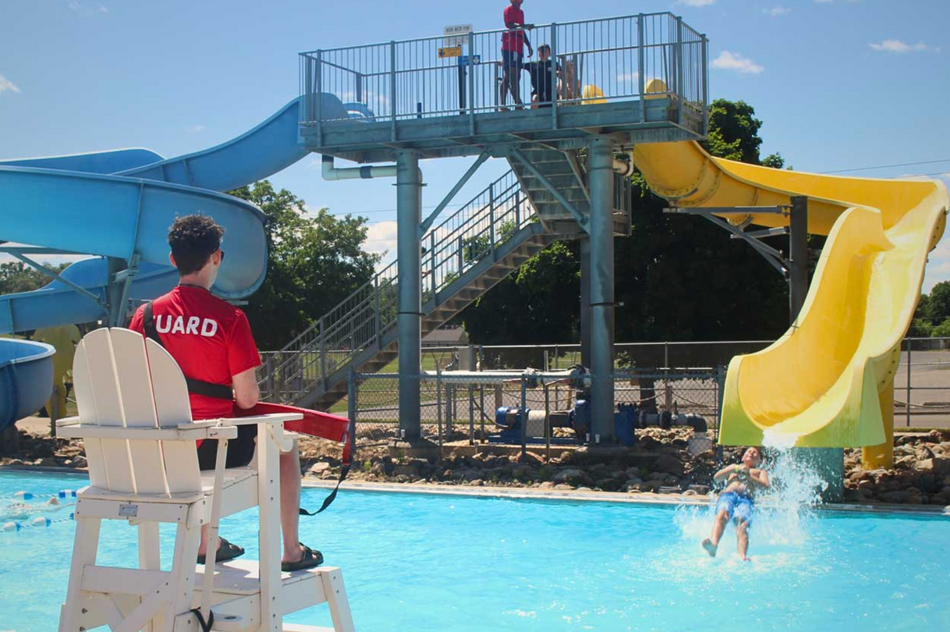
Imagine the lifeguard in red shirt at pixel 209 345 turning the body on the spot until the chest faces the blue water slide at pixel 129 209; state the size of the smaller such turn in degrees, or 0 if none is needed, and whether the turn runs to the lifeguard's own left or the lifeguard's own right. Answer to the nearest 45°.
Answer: approximately 45° to the lifeguard's own left

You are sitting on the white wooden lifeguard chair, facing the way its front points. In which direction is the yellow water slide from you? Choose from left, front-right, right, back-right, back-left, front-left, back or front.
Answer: front

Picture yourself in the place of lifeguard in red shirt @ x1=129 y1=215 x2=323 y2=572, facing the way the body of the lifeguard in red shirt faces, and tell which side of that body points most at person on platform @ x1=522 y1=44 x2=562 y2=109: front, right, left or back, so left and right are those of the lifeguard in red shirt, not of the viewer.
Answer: front

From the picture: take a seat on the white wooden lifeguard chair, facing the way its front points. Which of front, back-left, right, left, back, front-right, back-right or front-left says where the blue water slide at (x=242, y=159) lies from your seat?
front-left

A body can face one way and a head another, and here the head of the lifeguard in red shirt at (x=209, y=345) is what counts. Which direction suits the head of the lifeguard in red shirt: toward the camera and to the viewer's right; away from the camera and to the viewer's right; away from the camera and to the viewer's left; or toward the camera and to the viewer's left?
away from the camera and to the viewer's right

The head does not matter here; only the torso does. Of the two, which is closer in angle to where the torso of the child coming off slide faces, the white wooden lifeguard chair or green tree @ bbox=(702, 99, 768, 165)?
the white wooden lifeguard chair

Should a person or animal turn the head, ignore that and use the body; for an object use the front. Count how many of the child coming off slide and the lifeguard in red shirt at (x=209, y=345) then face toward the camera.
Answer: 1

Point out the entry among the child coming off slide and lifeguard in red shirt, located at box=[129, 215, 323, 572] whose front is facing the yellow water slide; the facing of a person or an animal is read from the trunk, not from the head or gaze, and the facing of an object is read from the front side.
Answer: the lifeguard in red shirt

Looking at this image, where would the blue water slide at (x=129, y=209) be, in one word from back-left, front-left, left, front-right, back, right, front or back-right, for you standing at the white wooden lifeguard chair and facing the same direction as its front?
front-left

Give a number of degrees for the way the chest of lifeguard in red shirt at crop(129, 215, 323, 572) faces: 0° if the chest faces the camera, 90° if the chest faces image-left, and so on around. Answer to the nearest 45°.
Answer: approximately 225°

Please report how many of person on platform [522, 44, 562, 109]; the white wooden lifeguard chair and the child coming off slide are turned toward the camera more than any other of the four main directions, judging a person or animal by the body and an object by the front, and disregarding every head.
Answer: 2

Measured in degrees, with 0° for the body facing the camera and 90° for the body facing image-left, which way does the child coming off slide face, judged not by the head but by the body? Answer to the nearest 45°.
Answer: approximately 0°

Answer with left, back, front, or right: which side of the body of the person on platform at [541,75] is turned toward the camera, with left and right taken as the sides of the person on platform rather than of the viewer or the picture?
front

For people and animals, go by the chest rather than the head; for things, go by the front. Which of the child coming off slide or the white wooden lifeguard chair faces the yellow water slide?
the white wooden lifeguard chair
